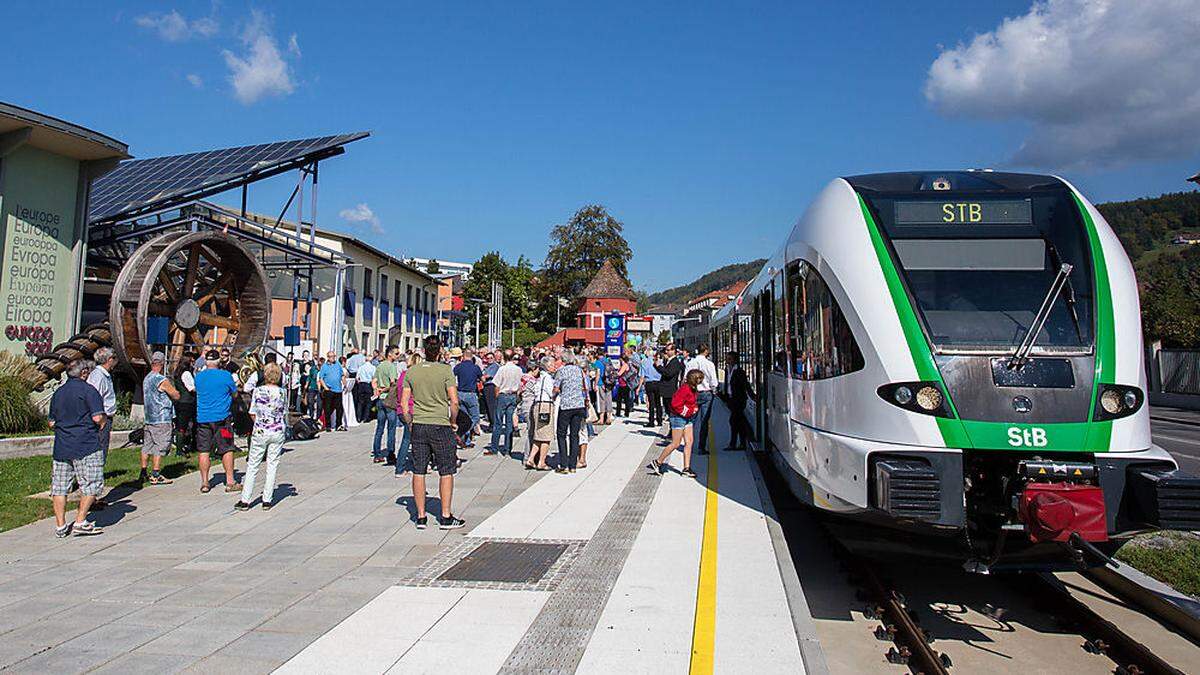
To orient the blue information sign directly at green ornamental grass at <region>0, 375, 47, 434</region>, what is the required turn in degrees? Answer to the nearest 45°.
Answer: approximately 45° to its right

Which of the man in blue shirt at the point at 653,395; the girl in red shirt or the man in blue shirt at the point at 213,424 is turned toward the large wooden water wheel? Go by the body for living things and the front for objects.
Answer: the man in blue shirt at the point at 213,424

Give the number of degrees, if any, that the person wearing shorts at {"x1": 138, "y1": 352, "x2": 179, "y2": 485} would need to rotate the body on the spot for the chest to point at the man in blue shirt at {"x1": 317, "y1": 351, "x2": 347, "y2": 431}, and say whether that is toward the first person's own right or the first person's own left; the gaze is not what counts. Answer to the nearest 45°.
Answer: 0° — they already face them

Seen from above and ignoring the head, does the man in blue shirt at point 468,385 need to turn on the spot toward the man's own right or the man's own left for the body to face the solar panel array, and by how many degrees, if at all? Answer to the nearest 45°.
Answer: approximately 45° to the man's own left

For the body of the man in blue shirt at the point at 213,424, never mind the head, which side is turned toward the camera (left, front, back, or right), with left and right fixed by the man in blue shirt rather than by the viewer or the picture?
back

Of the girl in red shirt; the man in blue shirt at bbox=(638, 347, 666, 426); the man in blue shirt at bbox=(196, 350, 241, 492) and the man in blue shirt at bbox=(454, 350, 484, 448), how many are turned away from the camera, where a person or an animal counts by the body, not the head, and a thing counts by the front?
3

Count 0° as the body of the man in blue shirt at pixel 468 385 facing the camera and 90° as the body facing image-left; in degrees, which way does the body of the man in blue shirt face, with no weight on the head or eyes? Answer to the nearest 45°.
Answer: approximately 180°

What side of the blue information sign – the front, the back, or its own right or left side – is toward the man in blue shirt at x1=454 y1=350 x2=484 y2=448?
front

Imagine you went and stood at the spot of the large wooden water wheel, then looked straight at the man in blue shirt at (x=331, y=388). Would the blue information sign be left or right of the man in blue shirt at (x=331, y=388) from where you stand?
left

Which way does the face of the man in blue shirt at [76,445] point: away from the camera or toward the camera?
away from the camera

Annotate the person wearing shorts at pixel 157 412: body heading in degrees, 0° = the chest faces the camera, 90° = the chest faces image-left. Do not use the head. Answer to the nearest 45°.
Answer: approximately 225°
